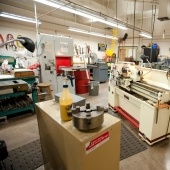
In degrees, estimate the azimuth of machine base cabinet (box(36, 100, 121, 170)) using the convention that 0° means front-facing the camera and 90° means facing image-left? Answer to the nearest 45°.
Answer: approximately 315°

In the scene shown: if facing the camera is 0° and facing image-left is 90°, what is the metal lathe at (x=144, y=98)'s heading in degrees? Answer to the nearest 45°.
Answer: approximately 45°

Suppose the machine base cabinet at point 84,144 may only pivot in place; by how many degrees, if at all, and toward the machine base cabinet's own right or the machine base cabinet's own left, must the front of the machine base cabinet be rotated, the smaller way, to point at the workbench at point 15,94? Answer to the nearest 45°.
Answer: approximately 180°

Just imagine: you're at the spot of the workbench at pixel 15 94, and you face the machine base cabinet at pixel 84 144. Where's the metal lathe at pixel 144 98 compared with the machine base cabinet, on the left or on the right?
left
